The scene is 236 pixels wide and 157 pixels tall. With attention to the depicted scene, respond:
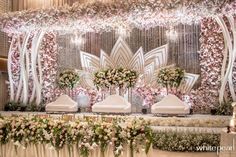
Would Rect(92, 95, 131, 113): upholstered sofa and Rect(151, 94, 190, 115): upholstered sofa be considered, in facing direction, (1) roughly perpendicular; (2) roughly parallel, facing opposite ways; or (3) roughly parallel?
roughly parallel

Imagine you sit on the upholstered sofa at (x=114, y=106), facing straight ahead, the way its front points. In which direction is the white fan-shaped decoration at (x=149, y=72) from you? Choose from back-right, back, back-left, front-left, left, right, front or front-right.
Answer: back-left

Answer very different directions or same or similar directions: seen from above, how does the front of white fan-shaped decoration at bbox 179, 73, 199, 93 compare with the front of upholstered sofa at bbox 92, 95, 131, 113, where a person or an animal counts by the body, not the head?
same or similar directions

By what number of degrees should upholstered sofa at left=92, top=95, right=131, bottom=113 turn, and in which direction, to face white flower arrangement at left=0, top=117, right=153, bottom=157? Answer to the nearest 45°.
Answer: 0° — it already faces it

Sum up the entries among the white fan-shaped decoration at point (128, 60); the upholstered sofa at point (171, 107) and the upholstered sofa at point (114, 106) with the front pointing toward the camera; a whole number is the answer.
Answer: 3

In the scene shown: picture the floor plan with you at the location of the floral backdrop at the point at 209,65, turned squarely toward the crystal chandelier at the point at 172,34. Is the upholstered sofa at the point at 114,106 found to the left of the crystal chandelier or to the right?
left

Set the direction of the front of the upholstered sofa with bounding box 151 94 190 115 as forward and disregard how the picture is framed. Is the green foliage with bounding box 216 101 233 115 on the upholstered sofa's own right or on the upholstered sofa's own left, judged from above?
on the upholstered sofa's own left

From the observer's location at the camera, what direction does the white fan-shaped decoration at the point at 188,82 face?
facing the viewer

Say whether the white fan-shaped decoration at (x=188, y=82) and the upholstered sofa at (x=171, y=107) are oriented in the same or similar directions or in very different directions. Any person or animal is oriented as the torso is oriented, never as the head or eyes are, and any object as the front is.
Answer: same or similar directions

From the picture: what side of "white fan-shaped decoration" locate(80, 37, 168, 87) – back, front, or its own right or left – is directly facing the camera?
front

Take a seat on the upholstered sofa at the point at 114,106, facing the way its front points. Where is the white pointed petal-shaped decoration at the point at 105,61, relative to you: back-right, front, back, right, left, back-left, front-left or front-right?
back
